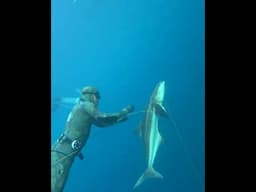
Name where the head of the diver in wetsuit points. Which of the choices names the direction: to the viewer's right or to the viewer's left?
to the viewer's right

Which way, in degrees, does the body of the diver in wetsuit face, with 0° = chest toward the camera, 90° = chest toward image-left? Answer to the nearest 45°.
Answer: approximately 270°
